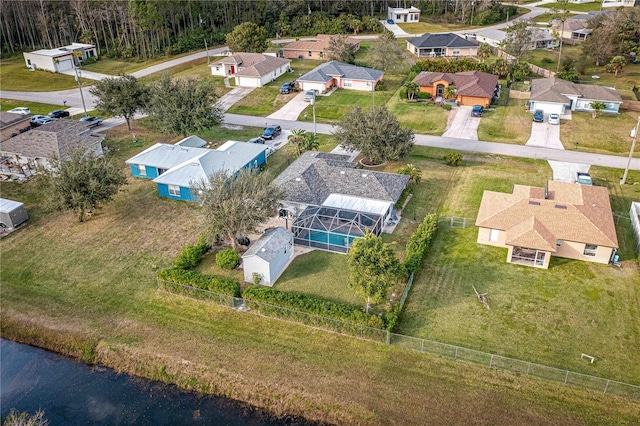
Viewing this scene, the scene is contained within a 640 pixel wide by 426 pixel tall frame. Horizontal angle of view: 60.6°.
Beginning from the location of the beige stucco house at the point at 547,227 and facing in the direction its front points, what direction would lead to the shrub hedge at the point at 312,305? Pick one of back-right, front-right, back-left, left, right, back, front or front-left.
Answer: back-left

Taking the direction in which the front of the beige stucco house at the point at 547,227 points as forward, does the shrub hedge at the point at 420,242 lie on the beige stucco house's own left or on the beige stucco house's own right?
on the beige stucco house's own left

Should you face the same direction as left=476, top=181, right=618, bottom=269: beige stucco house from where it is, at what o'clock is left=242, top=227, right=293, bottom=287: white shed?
The white shed is roughly at 8 o'clock from the beige stucco house.

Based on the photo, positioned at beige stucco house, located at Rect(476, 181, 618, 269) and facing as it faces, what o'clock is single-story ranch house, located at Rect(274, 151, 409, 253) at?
The single-story ranch house is roughly at 9 o'clock from the beige stucco house.

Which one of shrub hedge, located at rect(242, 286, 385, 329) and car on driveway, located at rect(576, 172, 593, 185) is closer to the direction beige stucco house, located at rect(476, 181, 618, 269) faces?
the car on driveway

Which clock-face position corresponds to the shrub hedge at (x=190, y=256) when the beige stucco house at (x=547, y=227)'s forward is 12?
The shrub hedge is roughly at 8 o'clock from the beige stucco house.

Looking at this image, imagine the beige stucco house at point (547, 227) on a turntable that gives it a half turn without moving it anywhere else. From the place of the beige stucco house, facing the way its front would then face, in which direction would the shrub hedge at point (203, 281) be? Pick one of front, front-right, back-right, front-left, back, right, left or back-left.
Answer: front-right

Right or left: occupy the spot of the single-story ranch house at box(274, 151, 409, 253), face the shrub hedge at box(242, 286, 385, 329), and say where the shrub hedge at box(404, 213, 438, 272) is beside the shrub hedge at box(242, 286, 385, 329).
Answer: left

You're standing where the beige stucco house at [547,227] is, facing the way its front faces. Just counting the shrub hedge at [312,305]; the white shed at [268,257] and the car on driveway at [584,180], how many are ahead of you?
1

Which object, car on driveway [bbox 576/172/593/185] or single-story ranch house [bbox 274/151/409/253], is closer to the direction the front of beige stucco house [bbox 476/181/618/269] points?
the car on driveway

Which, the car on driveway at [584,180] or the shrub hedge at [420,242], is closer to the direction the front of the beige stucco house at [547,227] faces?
the car on driveway

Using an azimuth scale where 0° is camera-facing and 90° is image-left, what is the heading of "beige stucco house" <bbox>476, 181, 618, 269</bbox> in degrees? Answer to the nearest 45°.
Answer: approximately 180°

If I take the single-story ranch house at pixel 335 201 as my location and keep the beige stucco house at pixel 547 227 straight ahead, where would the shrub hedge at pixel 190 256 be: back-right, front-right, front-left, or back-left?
back-right
